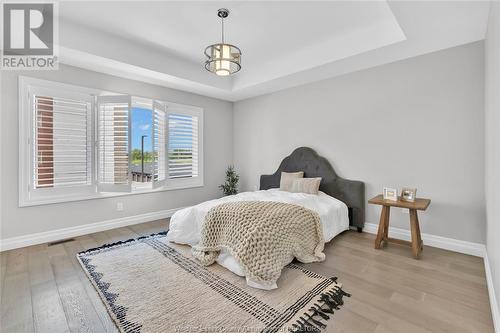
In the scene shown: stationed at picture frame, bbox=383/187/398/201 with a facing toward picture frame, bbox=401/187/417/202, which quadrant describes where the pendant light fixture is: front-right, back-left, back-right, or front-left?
back-right

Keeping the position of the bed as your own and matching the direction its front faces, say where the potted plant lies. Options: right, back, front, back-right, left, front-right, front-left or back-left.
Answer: right

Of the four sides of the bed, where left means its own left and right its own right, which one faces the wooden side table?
left

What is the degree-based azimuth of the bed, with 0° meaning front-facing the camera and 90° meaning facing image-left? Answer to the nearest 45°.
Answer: approximately 45°

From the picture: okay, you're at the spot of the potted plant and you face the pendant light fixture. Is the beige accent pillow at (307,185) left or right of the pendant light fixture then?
left
